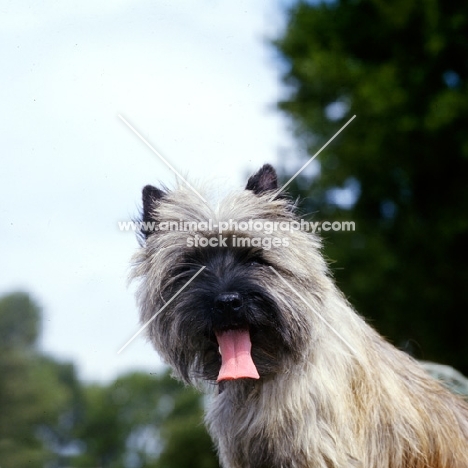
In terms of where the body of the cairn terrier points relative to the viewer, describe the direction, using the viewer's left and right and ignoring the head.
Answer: facing the viewer and to the left of the viewer
